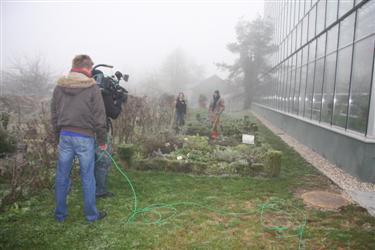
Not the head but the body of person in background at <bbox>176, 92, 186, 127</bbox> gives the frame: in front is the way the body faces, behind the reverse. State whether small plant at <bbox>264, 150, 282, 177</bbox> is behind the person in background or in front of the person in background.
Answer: in front

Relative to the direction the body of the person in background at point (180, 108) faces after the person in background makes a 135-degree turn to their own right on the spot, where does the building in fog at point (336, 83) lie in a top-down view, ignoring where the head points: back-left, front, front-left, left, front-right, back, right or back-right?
back

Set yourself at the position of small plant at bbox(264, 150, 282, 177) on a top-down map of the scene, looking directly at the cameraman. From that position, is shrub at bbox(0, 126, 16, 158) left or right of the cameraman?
right

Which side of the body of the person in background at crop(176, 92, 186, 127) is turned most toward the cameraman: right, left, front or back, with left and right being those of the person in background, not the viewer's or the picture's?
front

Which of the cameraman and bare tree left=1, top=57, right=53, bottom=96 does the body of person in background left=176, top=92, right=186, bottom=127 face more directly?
the cameraman

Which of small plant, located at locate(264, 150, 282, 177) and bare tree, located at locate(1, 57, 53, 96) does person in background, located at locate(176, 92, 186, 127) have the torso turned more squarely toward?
the small plant

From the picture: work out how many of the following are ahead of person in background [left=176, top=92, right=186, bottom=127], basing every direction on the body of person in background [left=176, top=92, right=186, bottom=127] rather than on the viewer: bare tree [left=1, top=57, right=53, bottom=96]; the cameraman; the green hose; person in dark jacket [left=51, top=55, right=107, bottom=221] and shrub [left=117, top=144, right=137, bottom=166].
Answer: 4

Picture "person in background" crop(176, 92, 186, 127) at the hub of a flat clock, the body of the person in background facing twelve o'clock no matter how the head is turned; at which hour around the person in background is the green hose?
The green hose is roughly at 12 o'clock from the person in background.

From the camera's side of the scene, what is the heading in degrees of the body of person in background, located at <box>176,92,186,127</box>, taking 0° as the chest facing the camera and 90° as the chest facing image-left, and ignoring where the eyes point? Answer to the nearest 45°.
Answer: approximately 0°

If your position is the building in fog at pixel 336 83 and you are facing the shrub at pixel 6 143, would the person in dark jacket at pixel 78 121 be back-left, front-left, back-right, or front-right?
front-left

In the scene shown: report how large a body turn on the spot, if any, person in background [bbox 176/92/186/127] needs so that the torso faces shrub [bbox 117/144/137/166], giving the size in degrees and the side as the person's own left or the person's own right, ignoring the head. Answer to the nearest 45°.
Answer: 0° — they already face it

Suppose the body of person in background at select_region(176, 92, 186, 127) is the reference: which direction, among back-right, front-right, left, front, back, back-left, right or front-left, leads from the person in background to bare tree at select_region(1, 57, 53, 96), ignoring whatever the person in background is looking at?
back-right

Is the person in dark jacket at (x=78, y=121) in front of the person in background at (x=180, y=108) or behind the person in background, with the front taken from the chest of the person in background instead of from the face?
in front
